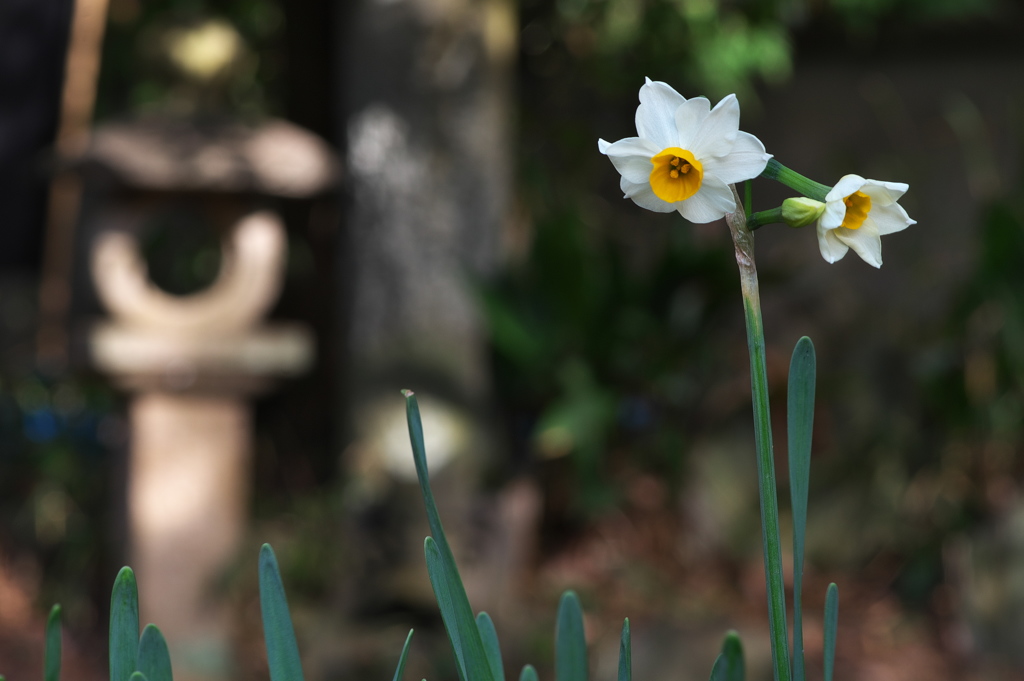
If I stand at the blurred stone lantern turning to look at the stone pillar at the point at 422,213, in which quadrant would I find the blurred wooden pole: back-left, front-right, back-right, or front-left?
back-left

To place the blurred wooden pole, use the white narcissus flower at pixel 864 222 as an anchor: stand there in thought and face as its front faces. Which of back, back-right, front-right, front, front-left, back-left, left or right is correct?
back

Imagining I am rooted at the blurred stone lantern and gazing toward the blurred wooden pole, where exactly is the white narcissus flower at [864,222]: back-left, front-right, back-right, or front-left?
back-left

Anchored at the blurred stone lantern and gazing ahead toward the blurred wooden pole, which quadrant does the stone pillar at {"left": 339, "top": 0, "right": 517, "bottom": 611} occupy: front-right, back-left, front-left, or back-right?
back-right

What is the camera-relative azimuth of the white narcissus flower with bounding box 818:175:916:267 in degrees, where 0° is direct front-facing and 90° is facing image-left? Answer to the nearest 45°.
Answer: approximately 315°

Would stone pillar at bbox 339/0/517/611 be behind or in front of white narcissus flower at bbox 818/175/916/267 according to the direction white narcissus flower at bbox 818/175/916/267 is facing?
behind

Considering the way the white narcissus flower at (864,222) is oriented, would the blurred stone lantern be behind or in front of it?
behind
